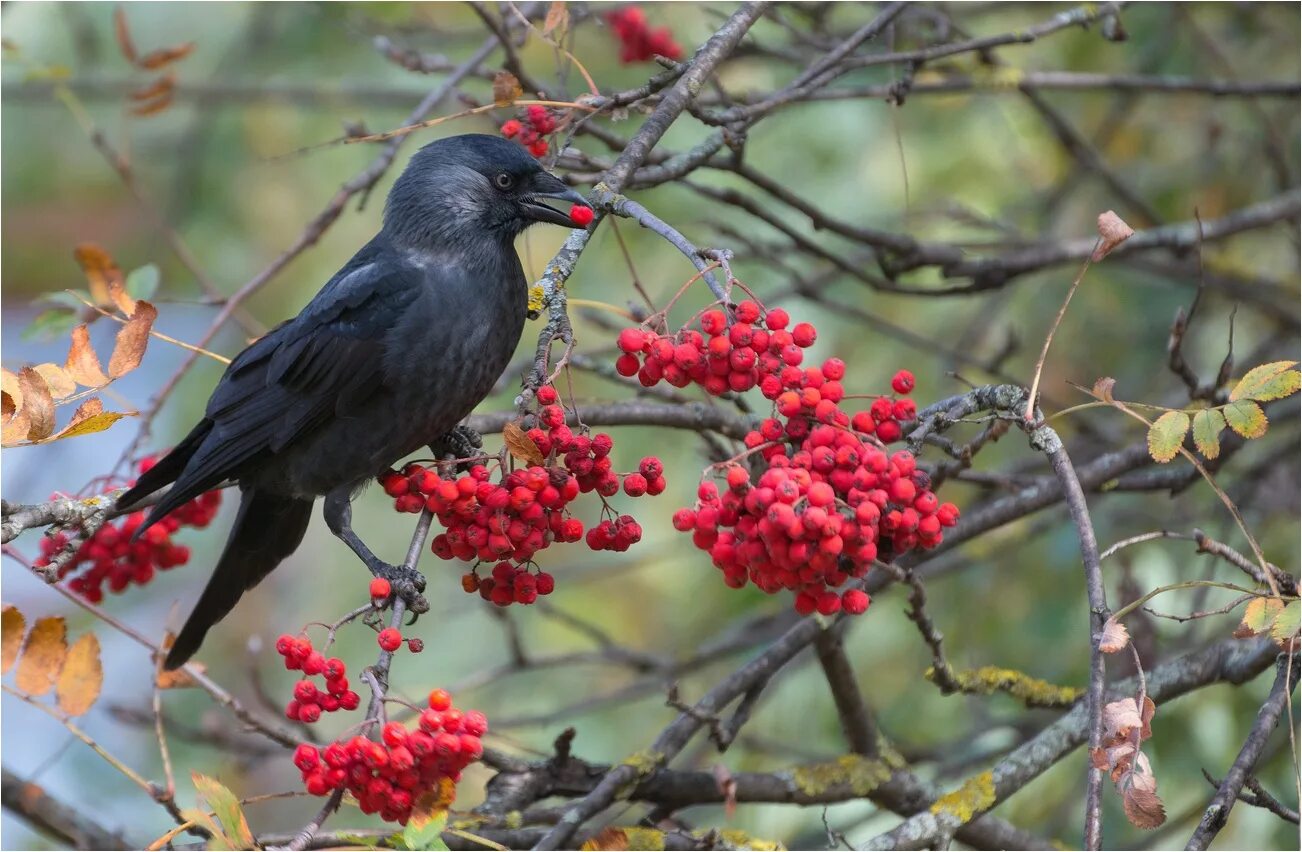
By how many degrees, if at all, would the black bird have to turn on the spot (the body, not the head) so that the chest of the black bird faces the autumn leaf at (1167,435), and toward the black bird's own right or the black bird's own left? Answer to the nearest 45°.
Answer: approximately 45° to the black bird's own right

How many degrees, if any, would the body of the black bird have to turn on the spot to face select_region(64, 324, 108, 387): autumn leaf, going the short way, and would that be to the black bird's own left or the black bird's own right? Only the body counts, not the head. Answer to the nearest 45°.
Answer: approximately 135° to the black bird's own right

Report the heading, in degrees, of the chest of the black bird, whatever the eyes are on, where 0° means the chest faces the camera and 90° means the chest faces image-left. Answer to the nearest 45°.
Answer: approximately 270°
